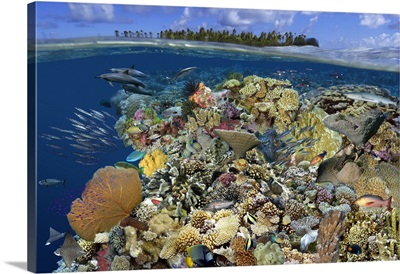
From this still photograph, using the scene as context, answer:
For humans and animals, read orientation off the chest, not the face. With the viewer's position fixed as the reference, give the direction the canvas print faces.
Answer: facing the viewer and to the right of the viewer
